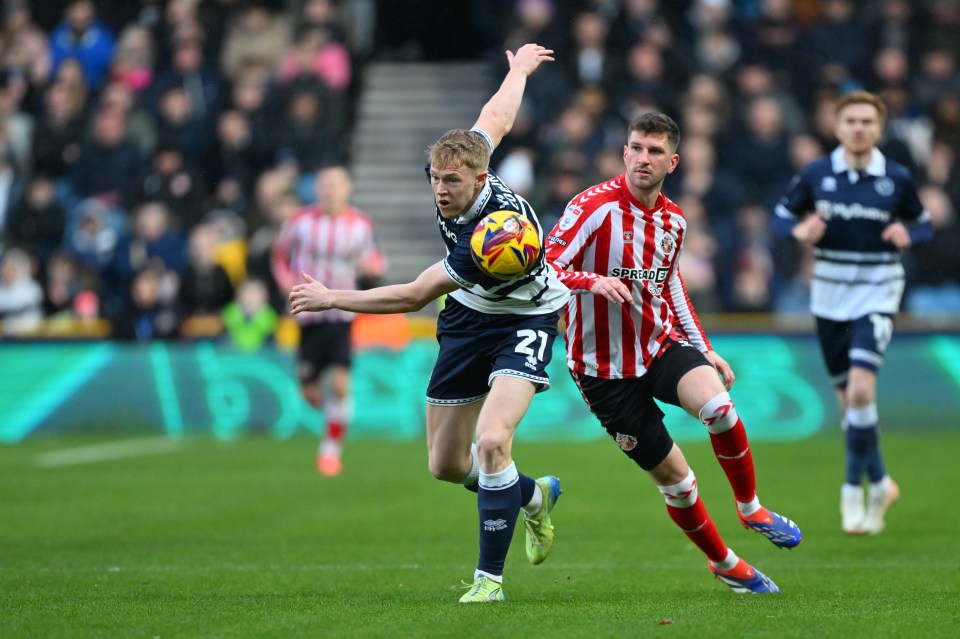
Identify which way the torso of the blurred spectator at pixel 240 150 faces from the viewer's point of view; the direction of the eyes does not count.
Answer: toward the camera

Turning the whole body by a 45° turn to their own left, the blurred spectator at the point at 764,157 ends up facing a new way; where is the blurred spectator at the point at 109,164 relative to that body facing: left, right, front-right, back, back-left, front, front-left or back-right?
back-right

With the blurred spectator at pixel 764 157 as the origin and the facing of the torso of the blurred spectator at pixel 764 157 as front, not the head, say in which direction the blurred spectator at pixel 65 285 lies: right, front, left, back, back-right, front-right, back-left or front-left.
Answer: right

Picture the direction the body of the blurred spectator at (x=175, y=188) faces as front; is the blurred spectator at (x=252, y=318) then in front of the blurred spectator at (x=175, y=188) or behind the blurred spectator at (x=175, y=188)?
in front

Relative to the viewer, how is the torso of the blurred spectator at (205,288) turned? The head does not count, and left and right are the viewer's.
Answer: facing the viewer

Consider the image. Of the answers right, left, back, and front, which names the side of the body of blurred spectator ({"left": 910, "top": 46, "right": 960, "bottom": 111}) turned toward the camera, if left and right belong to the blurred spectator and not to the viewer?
front

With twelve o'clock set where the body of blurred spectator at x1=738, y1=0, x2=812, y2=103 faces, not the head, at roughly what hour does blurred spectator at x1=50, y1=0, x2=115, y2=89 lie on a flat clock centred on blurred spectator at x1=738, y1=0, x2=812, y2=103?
blurred spectator at x1=50, y1=0, x2=115, y2=89 is roughly at 3 o'clock from blurred spectator at x1=738, y1=0, x2=812, y2=103.

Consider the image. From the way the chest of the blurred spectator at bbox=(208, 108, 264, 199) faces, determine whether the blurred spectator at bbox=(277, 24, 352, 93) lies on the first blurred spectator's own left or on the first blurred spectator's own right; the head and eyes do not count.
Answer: on the first blurred spectator's own left

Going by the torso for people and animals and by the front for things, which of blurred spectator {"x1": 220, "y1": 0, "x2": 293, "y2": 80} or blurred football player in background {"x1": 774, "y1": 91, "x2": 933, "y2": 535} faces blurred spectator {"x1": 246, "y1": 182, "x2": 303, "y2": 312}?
blurred spectator {"x1": 220, "y1": 0, "x2": 293, "y2": 80}
